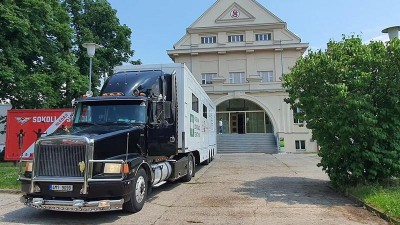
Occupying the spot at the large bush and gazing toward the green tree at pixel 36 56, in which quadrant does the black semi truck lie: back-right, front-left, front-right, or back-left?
front-left

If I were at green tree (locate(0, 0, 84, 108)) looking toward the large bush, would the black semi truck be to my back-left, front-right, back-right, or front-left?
front-right

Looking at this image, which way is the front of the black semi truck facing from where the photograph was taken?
facing the viewer and to the left of the viewer

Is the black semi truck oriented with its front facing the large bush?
no

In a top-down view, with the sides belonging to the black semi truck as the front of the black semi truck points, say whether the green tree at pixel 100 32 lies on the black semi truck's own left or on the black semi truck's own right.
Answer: on the black semi truck's own right

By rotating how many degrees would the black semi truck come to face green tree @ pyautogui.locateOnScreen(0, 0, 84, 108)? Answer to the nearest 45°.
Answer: approximately 135° to its right
